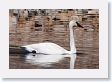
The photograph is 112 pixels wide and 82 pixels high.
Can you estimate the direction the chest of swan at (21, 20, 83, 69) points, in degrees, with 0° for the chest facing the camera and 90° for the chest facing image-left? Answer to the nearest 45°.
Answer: approximately 270°
